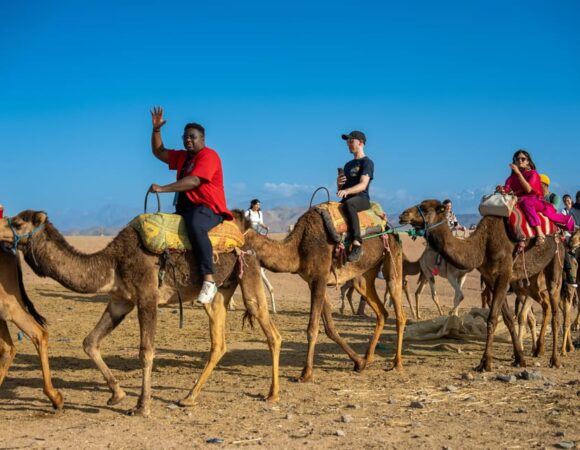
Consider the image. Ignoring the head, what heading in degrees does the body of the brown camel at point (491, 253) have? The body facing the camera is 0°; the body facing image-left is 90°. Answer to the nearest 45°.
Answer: approximately 90°

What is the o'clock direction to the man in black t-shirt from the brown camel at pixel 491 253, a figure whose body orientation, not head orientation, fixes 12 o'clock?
The man in black t-shirt is roughly at 11 o'clock from the brown camel.

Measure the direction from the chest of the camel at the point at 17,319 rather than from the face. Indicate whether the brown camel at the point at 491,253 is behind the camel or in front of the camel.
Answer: behind

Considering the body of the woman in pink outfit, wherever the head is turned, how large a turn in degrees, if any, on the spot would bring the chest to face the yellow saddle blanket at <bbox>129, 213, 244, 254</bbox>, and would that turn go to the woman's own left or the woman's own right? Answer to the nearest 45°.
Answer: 0° — they already face it

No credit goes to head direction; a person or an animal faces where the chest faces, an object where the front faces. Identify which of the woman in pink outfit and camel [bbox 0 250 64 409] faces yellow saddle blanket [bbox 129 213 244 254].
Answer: the woman in pink outfit

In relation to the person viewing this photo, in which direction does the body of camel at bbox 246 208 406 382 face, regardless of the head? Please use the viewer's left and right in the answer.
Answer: facing to the left of the viewer

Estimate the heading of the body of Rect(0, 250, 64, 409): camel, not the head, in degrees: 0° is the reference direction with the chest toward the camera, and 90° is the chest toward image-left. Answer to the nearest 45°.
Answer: approximately 90°

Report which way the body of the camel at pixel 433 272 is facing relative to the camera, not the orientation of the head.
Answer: to the viewer's left
